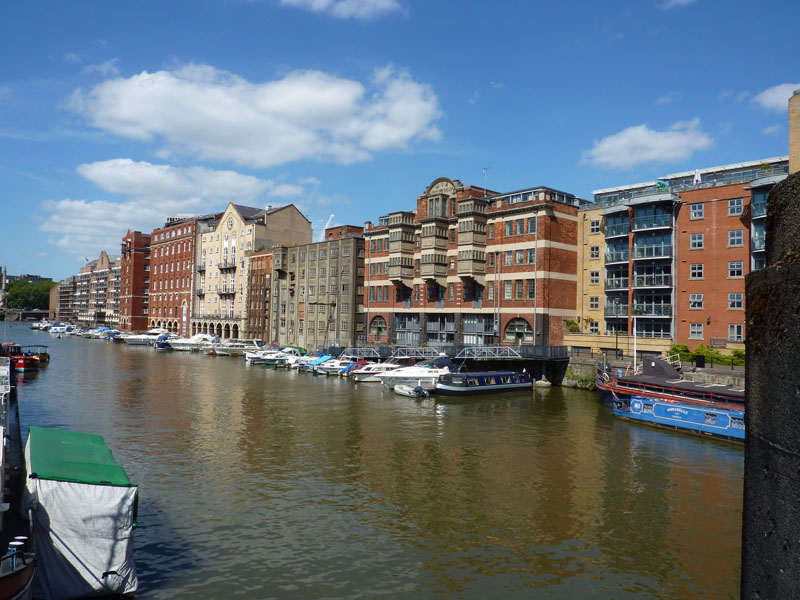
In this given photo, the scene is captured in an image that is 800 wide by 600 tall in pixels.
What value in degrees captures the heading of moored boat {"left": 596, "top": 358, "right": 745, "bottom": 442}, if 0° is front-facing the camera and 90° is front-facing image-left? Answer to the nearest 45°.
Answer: approximately 135°

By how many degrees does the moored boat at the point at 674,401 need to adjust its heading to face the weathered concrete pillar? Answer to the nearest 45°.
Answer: approximately 135° to its left
